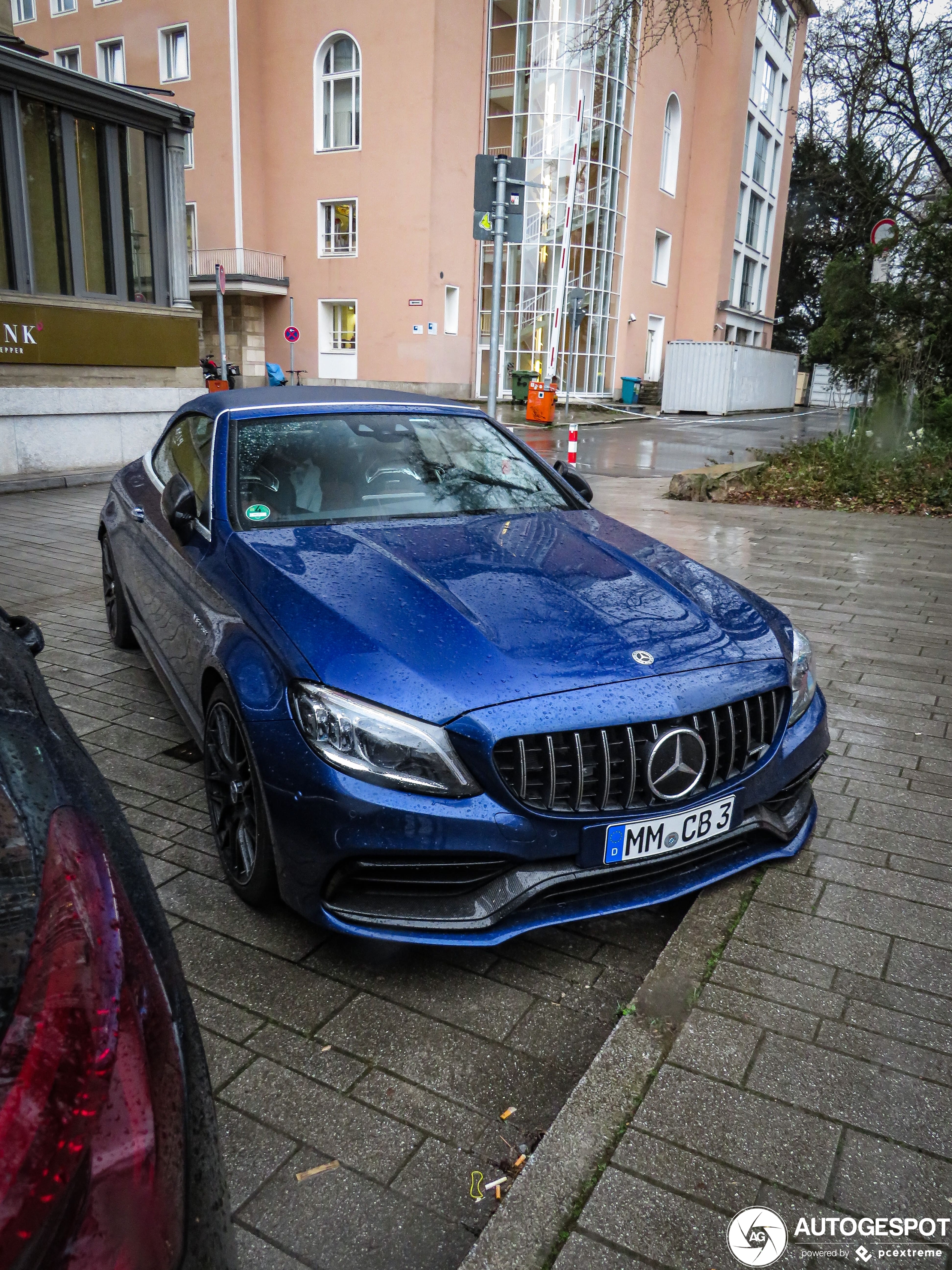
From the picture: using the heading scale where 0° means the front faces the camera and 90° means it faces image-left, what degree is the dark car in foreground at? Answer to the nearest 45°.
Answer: approximately 180°

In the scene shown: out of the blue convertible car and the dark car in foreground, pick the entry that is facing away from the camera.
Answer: the dark car in foreground

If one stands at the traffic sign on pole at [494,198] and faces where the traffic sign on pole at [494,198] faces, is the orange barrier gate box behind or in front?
in front

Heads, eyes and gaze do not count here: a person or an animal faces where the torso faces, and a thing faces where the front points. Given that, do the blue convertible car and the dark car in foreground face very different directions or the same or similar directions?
very different directions

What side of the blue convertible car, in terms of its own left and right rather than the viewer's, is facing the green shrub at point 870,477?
left

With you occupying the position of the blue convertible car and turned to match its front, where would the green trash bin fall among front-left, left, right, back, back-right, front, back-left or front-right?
back-left

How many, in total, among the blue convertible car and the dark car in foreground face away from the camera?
1

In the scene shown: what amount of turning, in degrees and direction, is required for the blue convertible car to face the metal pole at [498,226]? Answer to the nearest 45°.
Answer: approximately 135° to its left

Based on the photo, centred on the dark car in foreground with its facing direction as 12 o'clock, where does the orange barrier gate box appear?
The orange barrier gate box is roughly at 1 o'clock from the dark car in foreground.

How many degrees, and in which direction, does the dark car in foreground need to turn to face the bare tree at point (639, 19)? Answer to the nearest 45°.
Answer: approximately 45° to its right

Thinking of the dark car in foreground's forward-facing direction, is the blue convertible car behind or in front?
in front

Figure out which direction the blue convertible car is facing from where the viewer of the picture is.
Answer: facing the viewer and to the right of the viewer
